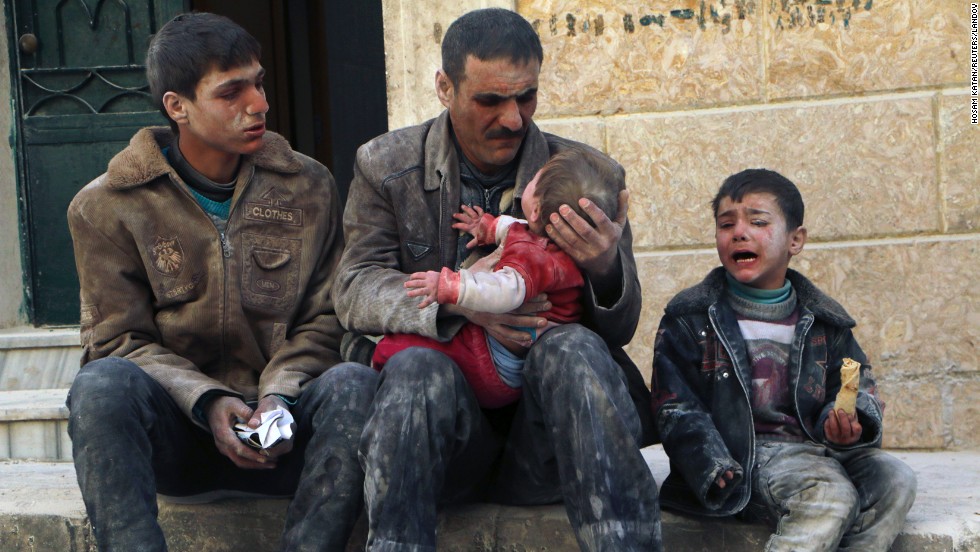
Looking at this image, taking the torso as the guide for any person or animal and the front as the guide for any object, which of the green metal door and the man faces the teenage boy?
the green metal door

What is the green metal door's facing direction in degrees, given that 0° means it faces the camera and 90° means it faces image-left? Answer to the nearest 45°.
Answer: approximately 0°

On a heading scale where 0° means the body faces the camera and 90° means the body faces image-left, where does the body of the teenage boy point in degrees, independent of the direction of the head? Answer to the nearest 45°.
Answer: approximately 0°

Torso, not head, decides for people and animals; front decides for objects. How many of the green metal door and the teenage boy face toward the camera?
2

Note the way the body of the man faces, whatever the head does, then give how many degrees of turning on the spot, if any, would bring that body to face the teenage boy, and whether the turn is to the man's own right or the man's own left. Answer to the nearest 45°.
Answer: approximately 135° to the man's own right

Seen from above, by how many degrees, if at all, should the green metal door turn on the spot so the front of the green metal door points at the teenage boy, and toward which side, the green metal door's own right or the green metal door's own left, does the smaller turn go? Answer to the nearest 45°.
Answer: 0° — it already faces them

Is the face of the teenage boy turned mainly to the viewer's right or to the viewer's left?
to the viewer's right

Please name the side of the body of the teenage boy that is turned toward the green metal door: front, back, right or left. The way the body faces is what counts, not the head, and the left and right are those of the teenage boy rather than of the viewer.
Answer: back

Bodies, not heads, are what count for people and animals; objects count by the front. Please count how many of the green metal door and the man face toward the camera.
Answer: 2

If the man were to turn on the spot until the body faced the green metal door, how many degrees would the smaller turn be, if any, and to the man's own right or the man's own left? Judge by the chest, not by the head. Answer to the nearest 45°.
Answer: approximately 135° to the man's own right
